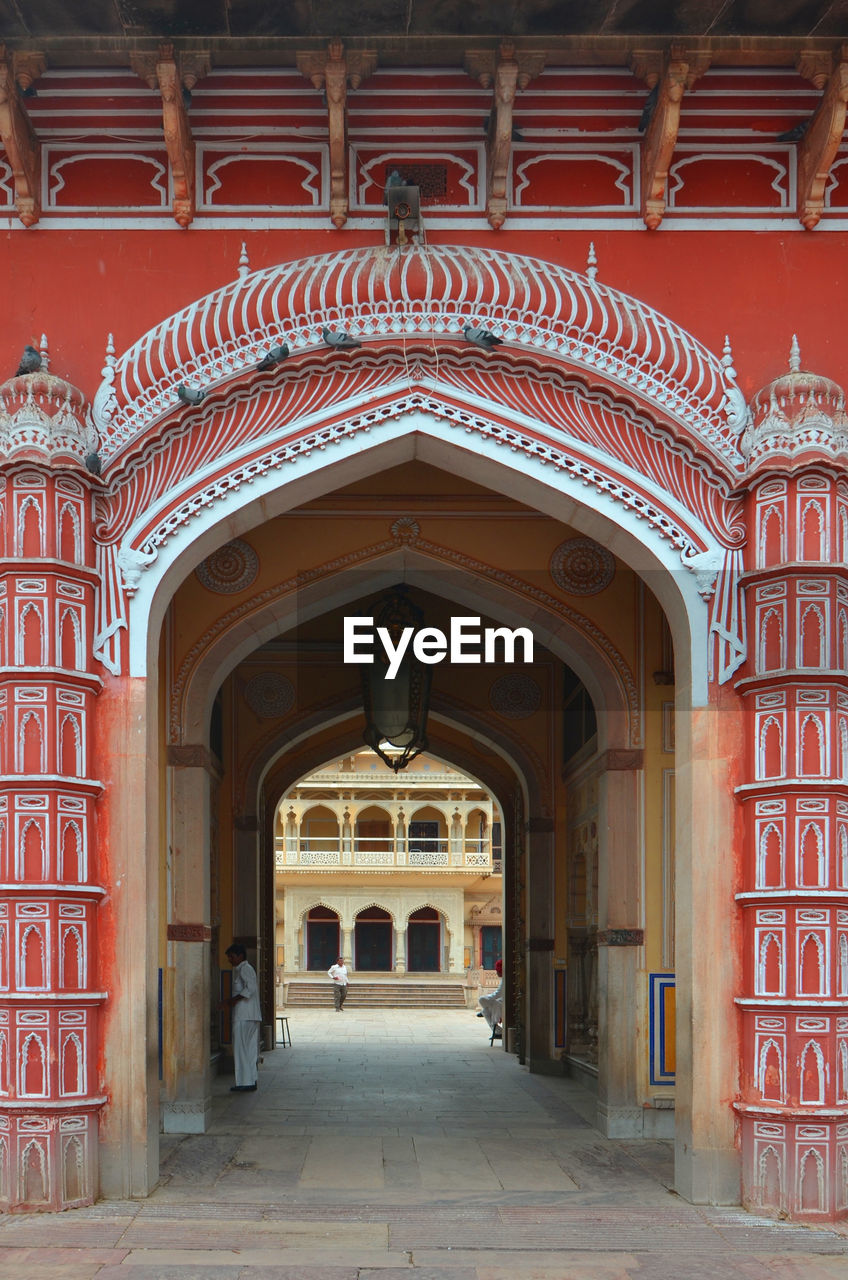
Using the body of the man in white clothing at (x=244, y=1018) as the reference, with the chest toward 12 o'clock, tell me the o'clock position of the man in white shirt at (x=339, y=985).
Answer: The man in white shirt is roughly at 3 o'clock from the man in white clothing.

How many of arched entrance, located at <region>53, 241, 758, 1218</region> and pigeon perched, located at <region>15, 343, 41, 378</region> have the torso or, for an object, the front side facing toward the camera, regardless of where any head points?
1

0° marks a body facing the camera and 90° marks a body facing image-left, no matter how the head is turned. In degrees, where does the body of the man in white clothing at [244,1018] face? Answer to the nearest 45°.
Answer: approximately 90°

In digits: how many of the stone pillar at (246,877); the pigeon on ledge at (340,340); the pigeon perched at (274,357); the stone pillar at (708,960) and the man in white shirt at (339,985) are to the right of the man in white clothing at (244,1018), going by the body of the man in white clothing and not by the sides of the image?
2

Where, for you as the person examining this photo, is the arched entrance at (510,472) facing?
facing the viewer
